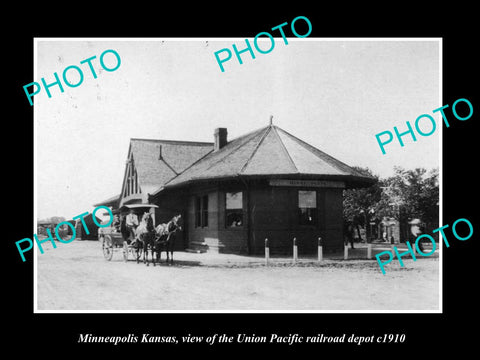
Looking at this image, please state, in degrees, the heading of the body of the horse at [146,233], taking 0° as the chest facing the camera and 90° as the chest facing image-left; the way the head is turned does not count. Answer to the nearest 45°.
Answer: approximately 315°

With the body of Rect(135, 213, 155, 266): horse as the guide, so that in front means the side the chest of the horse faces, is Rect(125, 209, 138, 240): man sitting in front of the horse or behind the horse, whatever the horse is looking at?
behind
